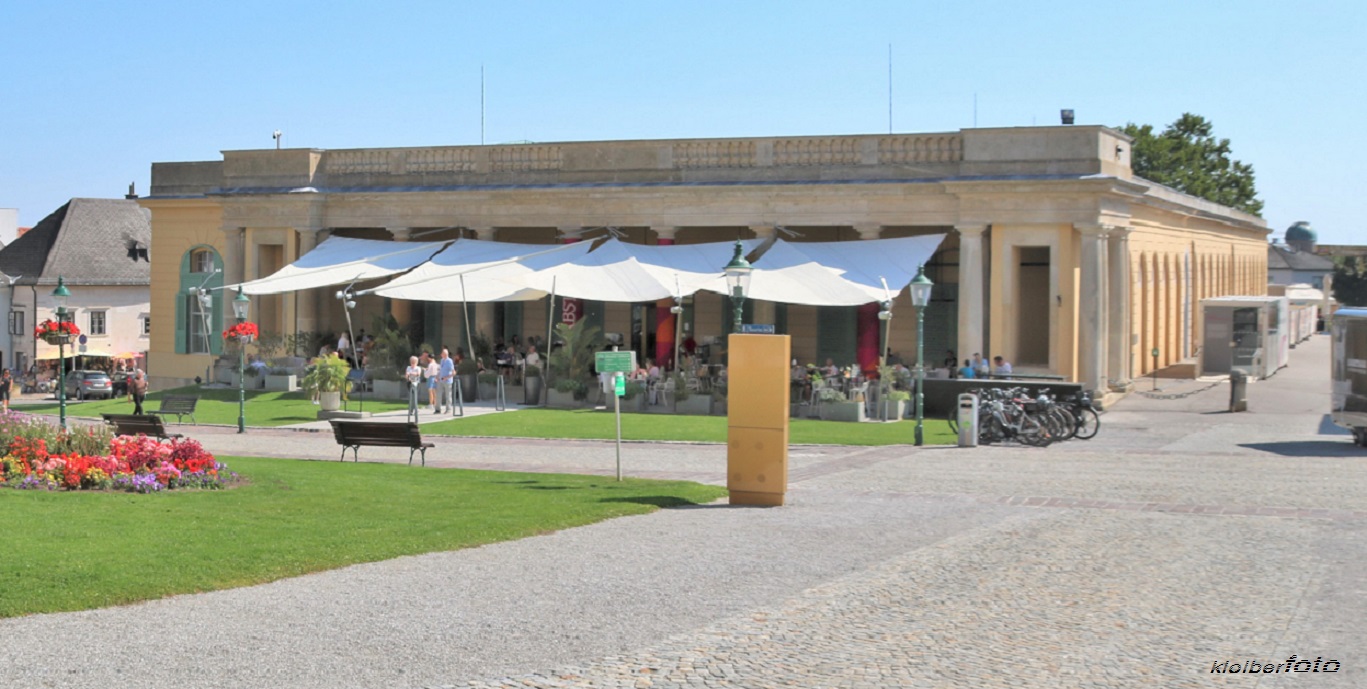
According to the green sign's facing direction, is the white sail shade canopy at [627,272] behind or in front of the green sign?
behind

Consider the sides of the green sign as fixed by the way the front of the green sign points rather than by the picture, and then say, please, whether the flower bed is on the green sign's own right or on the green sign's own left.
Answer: on the green sign's own right

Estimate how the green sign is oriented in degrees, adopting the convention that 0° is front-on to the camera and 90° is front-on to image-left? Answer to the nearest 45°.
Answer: approximately 0°

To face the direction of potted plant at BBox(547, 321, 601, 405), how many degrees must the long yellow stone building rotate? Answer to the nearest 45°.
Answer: approximately 45° to its right

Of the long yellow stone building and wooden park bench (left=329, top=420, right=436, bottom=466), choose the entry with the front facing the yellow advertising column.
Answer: the long yellow stone building

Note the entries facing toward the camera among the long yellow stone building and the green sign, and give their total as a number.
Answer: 2
